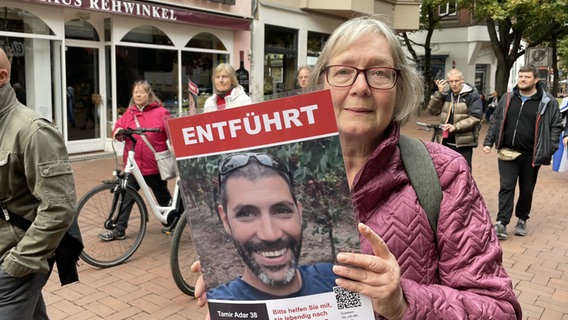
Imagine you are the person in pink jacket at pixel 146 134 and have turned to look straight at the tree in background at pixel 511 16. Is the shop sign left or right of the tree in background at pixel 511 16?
left

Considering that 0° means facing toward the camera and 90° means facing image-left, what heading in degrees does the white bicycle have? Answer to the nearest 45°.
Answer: approximately 135°

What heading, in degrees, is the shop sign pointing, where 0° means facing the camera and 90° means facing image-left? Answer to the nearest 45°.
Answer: approximately 315°

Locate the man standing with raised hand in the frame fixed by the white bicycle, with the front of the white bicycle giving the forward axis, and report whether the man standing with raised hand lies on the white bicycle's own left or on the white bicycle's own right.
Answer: on the white bicycle's own right

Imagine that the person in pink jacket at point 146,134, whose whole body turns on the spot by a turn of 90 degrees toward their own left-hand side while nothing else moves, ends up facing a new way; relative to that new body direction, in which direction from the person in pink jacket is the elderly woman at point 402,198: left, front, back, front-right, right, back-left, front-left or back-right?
front-right

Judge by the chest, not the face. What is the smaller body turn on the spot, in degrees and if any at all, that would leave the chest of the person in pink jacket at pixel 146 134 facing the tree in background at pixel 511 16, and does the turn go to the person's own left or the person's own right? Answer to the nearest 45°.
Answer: approximately 180°

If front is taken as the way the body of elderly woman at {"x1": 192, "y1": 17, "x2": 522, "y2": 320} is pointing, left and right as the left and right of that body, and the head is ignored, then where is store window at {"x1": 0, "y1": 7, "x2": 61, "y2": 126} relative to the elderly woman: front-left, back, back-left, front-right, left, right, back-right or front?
back-right

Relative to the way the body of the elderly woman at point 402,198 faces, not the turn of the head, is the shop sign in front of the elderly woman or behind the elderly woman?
behind

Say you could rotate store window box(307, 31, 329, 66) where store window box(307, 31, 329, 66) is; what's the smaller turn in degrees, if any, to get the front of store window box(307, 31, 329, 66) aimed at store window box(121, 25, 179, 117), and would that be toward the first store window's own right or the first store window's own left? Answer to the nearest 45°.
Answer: approximately 90° to the first store window's own right

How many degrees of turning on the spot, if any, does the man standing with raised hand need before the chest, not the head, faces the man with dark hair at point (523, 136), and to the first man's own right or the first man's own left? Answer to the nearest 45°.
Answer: approximately 90° to the first man's own left

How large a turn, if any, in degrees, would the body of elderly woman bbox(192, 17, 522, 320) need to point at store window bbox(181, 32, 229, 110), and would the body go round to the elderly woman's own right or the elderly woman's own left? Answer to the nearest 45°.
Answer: approximately 180°

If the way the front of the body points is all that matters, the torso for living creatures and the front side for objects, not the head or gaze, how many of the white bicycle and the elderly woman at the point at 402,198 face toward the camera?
1

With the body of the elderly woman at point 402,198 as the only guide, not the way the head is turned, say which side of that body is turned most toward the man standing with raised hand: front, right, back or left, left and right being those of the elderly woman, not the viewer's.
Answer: back

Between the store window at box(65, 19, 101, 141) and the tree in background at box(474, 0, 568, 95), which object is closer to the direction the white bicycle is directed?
the store window
